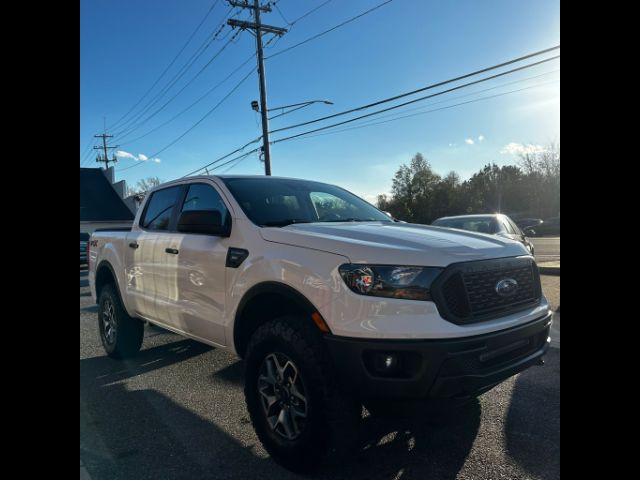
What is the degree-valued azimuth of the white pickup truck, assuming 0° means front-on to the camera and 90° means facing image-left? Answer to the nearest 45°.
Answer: approximately 315°

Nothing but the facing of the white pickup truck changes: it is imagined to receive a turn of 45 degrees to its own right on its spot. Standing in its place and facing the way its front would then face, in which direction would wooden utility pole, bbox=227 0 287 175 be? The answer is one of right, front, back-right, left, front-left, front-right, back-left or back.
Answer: back

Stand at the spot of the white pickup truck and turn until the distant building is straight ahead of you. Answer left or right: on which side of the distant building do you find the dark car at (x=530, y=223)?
right
